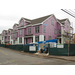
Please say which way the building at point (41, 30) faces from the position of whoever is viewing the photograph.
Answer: facing the viewer and to the left of the viewer

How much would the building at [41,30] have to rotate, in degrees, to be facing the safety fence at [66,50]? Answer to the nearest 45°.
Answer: approximately 45° to its left
